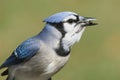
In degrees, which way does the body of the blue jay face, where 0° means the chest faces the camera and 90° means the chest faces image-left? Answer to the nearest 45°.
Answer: approximately 270°
